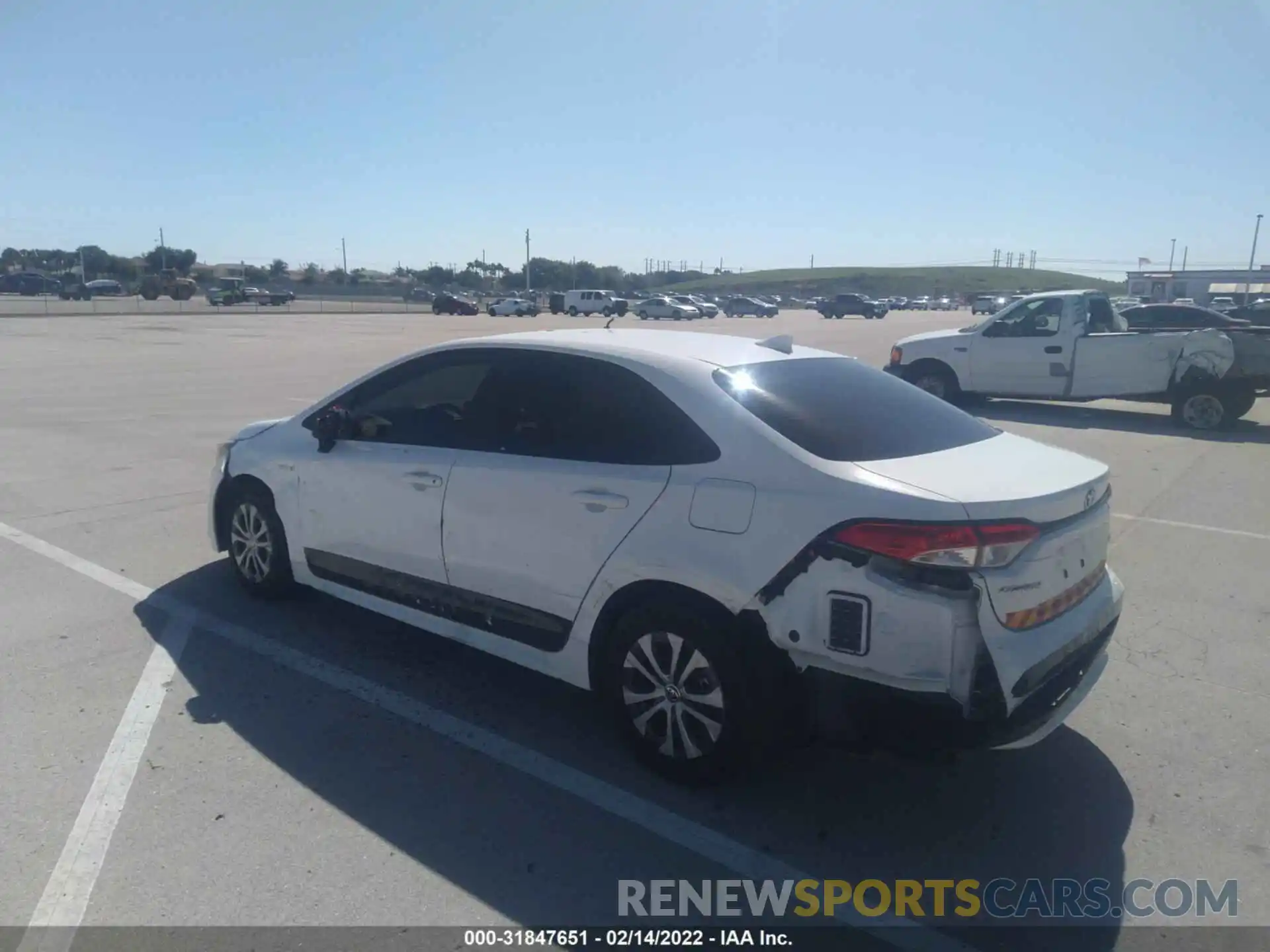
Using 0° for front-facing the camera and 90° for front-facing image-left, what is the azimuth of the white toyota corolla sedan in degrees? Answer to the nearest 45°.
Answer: approximately 135°

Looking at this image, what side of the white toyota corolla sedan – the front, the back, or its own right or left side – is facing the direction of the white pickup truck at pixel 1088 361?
right

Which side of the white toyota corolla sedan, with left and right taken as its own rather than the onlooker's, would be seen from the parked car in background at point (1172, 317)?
right

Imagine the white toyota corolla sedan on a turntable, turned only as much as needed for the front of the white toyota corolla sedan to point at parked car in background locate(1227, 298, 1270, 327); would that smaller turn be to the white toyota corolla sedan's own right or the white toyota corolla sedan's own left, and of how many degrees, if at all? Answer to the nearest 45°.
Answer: approximately 90° to the white toyota corolla sedan's own right
